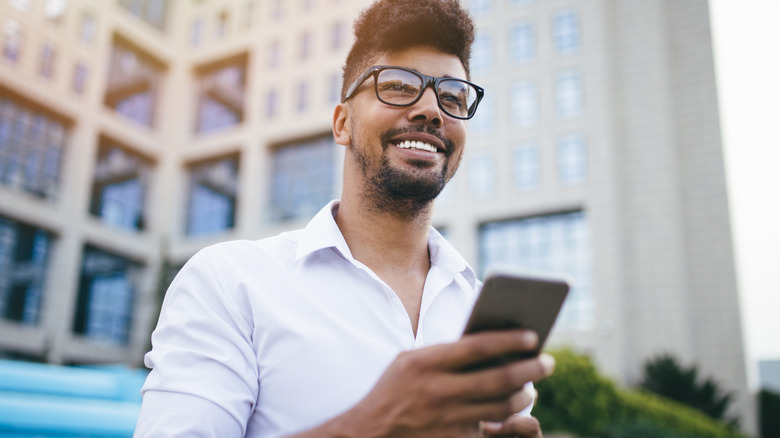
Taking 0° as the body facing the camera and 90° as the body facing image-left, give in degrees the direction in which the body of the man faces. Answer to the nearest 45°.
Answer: approximately 315°

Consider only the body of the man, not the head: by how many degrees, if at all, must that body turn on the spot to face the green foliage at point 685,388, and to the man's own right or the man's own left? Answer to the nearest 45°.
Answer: approximately 90° to the man's own left

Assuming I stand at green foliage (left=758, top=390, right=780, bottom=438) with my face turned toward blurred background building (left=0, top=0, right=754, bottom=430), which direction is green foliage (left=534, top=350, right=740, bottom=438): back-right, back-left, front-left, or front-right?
front-left

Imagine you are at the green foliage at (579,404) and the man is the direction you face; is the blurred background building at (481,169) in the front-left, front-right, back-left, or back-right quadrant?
back-right

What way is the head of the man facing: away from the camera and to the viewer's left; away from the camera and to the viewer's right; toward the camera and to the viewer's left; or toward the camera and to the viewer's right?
toward the camera and to the viewer's right

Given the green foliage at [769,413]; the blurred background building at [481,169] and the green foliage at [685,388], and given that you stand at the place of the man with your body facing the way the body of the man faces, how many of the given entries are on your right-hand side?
0

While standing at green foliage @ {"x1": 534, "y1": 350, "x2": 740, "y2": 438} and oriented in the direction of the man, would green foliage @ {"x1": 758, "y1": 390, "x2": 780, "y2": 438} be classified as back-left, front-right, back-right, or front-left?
back-left

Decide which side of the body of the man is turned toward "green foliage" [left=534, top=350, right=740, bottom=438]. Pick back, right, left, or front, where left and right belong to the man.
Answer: left

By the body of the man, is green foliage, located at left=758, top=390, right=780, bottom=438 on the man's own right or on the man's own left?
on the man's own left

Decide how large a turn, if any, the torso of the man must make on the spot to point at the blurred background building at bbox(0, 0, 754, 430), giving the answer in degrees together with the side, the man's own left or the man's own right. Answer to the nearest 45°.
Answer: approximately 135° to the man's own left
